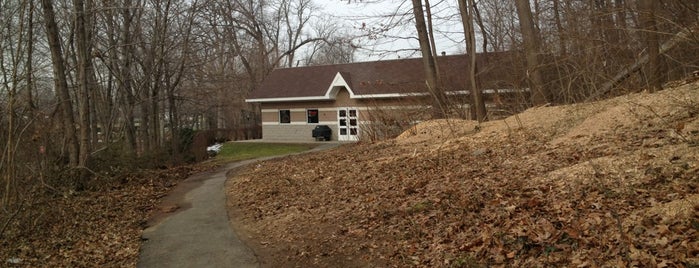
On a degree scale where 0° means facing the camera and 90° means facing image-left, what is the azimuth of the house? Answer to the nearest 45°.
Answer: approximately 0°
